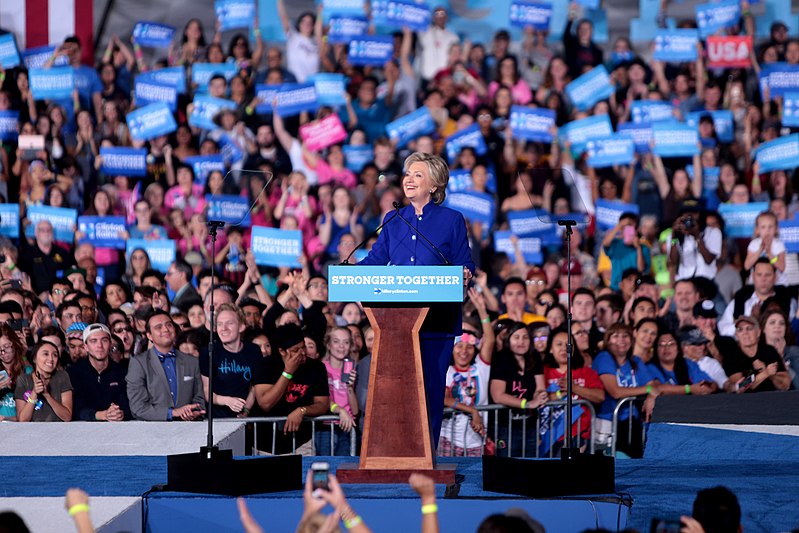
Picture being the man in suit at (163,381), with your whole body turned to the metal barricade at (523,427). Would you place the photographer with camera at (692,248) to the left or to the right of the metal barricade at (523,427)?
left

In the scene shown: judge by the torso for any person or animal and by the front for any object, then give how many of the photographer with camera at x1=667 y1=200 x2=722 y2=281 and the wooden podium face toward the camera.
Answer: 2

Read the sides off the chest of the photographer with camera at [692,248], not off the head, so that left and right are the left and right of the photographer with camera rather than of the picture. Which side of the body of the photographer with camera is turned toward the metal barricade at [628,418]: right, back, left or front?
front

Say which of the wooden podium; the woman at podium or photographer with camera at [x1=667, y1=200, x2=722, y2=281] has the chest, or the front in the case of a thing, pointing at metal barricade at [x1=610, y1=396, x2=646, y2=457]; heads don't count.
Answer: the photographer with camera

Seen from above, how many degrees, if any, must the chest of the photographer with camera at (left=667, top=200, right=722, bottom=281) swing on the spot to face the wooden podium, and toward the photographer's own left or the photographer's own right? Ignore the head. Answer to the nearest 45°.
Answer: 0° — they already face it

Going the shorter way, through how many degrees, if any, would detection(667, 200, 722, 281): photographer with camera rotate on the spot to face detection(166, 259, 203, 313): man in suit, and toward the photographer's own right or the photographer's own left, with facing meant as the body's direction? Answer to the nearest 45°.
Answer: approximately 45° to the photographer's own right

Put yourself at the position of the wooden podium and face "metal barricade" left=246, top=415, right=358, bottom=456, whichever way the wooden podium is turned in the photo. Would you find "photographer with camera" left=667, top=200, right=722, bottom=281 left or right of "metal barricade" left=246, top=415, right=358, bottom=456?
right

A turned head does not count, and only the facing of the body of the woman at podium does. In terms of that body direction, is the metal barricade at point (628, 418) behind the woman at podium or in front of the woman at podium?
behind

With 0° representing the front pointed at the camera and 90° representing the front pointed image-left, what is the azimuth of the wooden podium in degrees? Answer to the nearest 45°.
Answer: approximately 0°

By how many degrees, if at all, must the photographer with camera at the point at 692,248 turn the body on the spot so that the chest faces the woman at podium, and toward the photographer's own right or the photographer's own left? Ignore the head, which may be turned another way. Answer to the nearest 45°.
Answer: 0° — they already face them

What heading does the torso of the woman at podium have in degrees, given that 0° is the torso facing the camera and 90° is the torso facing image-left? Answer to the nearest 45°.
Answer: approximately 45°
